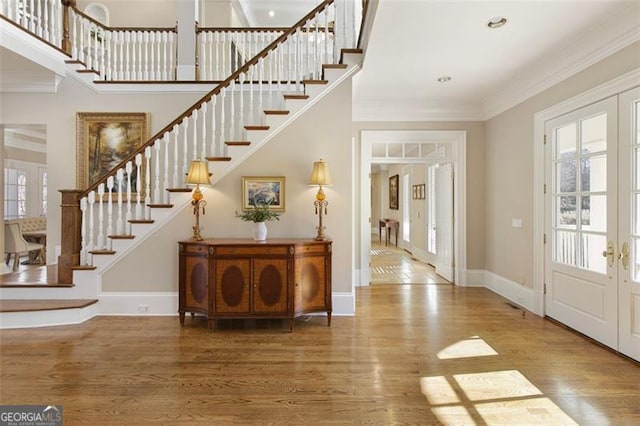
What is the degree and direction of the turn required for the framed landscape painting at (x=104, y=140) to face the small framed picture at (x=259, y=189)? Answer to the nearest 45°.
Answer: approximately 45° to its left

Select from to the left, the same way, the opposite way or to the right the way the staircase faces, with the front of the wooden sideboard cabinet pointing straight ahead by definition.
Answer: to the right

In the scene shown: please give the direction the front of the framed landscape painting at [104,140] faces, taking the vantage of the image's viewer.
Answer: facing the viewer

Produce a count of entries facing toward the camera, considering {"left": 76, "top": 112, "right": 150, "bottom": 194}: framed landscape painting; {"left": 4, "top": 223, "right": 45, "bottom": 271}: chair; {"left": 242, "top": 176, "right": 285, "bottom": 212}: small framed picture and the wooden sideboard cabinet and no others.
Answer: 3

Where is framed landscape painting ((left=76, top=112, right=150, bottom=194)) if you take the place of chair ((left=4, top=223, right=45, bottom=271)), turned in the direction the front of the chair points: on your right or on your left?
on your right

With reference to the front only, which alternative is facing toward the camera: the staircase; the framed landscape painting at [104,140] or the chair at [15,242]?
the framed landscape painting

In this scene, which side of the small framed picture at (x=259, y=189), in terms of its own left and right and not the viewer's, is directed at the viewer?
front
